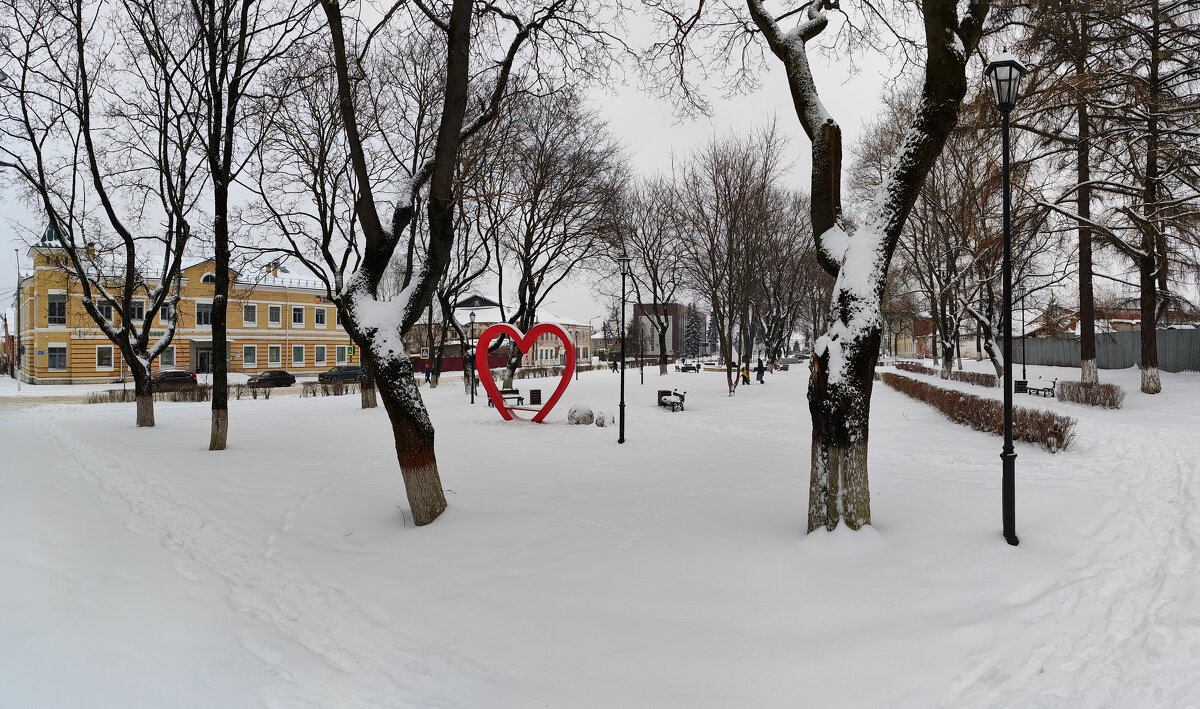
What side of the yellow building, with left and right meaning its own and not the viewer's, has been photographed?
front

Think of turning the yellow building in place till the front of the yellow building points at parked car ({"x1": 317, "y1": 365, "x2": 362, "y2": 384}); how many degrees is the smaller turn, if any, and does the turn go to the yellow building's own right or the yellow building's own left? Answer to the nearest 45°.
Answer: approximately 45° to the yellow building's own left

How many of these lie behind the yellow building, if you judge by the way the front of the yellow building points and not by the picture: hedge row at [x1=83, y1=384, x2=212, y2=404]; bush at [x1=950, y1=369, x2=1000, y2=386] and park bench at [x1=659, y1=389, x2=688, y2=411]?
0

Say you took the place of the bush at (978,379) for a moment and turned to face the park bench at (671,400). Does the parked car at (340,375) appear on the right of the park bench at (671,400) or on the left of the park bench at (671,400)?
right

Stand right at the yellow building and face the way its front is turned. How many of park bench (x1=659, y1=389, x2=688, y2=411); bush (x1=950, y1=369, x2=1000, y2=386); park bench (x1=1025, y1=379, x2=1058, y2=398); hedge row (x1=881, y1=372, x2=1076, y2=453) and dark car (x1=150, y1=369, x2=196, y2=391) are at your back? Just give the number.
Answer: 0

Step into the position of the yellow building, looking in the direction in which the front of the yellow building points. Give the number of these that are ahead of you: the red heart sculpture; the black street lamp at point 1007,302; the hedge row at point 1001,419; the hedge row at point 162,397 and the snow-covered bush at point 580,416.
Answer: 5

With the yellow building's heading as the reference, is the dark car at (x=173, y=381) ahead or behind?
ahead

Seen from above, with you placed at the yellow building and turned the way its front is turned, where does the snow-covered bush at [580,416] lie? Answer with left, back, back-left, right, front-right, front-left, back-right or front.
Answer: front

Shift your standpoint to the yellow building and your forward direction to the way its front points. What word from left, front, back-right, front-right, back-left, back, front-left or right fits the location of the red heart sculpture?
front

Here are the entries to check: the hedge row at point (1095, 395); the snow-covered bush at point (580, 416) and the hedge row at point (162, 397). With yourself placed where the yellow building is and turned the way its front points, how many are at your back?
0

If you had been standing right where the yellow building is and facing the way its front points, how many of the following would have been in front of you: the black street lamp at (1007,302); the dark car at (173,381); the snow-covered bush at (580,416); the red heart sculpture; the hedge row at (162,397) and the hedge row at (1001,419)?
6

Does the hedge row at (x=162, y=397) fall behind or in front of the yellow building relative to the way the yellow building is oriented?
in front
